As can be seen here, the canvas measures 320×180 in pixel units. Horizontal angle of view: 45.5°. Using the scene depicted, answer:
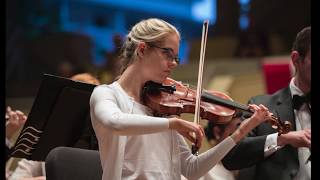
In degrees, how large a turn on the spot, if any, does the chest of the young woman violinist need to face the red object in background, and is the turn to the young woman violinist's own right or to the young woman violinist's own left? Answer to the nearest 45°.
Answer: approximately 90° to the young woman violinist's own left

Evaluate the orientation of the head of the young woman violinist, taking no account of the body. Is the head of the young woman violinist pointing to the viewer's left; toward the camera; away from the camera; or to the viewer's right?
to the viewer's right

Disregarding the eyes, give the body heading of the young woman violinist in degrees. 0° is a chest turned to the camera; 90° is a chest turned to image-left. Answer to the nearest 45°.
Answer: approximately 315°

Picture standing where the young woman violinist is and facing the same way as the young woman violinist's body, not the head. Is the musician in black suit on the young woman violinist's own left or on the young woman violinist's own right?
on the young woman violinist's own left

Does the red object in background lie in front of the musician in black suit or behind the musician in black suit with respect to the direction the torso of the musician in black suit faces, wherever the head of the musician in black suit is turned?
behind

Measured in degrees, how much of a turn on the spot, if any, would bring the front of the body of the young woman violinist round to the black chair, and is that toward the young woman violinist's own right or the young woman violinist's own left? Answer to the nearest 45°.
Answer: approximately 180°

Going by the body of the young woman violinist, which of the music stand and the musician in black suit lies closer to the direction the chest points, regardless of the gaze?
the musician in black suit

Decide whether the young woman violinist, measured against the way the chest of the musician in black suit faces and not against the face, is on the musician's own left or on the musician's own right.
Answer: on the musician's own right
